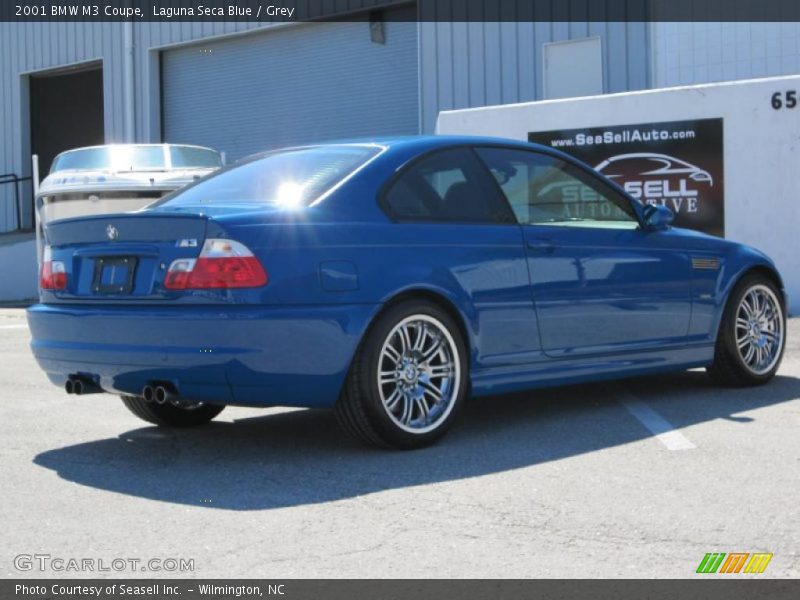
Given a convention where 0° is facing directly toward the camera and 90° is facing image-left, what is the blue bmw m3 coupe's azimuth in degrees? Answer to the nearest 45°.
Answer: approximately 225°

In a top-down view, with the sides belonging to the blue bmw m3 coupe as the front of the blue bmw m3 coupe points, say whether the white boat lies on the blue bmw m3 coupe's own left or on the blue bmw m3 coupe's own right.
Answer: on the blue bmw m3 coupe's own left

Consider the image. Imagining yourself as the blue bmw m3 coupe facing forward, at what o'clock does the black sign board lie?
The black sign board is roughly at 11 o'clock from the blue bmw m3 coupe.
